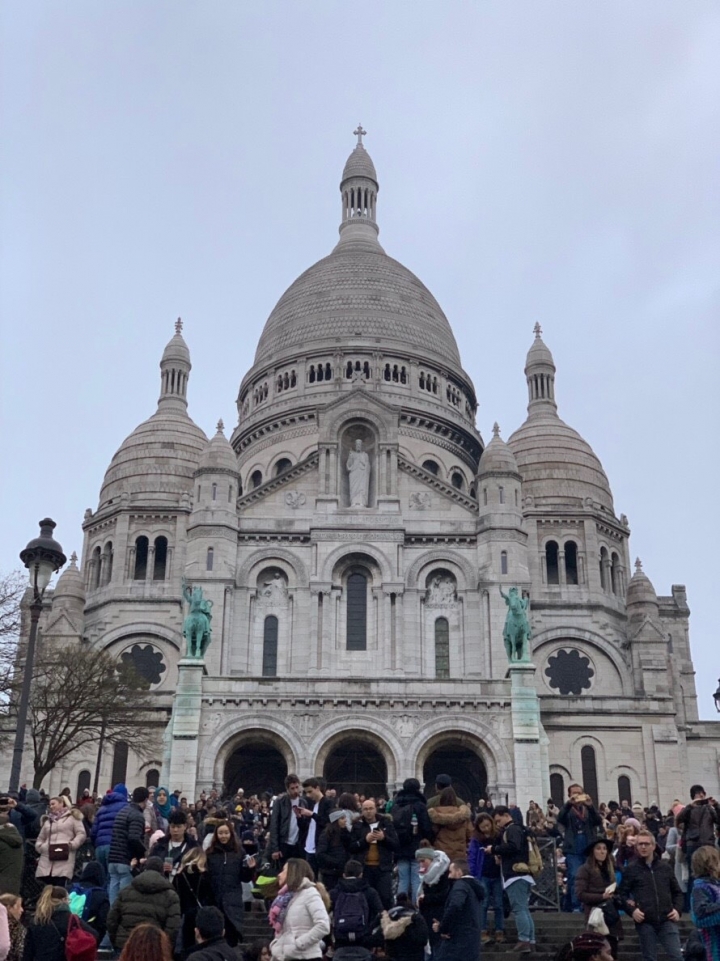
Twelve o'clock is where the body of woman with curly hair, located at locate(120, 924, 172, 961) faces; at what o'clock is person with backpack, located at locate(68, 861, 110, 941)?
The person with backpack is roughly at 12 o'clock from the woman with curly hair.

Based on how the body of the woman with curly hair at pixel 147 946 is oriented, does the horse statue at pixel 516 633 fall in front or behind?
in front

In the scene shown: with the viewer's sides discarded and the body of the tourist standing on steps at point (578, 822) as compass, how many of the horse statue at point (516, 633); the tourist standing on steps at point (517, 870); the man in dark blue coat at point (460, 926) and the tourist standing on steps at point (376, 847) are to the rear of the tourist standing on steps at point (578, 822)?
1

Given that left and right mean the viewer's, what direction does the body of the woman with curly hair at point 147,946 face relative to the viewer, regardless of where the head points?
facing away from the viewer

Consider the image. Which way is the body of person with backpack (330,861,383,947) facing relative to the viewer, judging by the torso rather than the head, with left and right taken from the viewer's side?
facing away from the viewer

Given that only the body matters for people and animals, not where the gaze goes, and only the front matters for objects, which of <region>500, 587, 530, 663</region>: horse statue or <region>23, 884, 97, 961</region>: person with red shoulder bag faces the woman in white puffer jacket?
the horse statue

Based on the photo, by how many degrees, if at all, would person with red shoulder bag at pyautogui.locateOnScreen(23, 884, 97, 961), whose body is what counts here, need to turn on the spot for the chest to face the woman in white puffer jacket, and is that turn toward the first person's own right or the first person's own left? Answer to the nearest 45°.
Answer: approximately 90° to the first person's own right

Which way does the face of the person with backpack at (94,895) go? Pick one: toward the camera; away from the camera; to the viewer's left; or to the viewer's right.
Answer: away from the camera

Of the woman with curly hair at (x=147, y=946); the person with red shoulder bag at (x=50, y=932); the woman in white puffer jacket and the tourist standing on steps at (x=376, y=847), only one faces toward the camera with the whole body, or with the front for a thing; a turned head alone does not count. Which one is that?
the tourist standing on steps

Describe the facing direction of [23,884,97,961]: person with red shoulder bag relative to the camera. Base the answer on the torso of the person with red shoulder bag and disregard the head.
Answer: away from the camera

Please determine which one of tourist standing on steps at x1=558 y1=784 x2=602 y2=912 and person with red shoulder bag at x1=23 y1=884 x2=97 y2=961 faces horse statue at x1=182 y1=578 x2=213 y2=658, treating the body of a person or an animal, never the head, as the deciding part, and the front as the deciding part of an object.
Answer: the person with red shoulder bag

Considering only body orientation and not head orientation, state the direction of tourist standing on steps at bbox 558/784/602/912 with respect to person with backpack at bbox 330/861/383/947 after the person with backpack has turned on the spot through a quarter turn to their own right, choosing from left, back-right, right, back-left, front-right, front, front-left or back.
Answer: front-left

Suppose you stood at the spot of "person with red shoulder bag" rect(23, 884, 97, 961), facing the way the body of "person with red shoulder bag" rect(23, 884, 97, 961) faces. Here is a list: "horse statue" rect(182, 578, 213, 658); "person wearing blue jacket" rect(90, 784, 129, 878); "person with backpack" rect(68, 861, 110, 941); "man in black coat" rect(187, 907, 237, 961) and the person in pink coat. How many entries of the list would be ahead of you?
4
